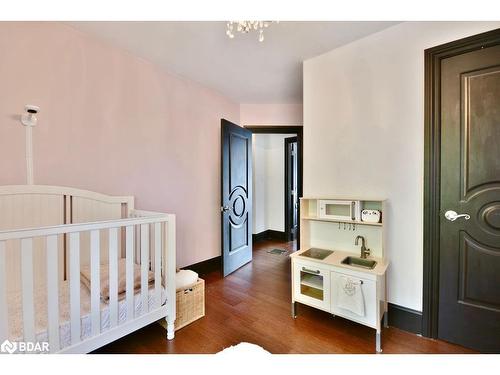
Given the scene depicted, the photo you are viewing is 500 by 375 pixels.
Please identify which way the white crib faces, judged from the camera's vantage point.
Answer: facing the viewer and to the right of the viewer

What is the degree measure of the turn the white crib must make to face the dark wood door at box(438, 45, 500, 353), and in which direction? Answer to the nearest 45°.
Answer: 0° — it already faces it

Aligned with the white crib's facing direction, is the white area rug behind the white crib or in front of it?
in front

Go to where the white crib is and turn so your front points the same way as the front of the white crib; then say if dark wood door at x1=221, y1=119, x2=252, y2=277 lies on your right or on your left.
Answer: on your left

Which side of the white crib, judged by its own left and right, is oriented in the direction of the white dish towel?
front
